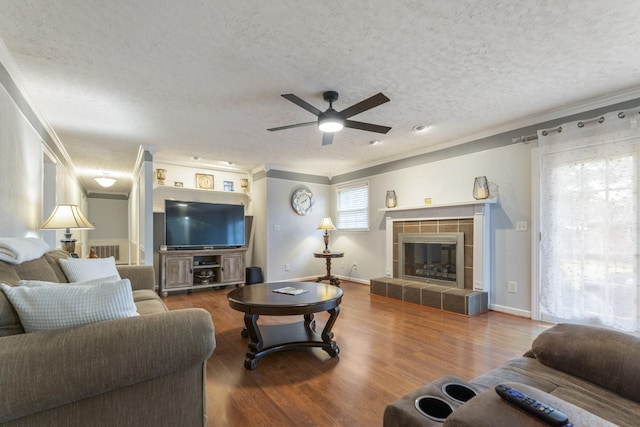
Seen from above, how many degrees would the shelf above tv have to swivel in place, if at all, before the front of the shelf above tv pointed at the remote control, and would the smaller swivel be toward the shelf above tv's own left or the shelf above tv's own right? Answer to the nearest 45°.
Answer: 0° — it already faces it

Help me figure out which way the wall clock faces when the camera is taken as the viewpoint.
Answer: facing the viewer and to the right of the viewer

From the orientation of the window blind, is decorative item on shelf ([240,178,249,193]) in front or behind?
in front

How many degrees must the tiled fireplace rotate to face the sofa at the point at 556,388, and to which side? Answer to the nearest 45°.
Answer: approximately 45° to its left

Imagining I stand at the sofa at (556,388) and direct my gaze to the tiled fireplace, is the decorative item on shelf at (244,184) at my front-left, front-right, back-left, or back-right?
front-left

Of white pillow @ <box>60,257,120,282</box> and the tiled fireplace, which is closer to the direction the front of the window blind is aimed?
the white pillow

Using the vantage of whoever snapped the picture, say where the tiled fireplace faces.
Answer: facing the viewer and to the left of the viewer

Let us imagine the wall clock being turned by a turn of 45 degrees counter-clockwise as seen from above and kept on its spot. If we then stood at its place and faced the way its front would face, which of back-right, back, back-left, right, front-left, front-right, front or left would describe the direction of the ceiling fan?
right

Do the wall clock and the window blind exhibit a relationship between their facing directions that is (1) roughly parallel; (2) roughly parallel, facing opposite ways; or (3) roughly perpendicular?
roughly perpendicular

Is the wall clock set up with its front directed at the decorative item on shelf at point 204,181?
no

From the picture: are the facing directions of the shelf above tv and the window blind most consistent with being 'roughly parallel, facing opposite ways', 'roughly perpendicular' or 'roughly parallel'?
roughly perpendicular

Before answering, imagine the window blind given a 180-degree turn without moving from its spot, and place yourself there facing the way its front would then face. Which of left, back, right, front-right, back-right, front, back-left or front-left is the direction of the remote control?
back-right

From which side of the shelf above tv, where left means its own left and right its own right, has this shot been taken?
front

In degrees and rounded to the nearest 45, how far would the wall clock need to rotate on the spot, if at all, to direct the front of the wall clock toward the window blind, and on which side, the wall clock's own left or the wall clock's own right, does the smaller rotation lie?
approximately 45° to the wall clock's own left

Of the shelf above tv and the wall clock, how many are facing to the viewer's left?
0

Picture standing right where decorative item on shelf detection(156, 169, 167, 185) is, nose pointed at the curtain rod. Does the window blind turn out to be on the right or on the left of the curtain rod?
left

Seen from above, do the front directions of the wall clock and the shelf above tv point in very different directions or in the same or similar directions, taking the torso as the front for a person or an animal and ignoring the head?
same or similar directions

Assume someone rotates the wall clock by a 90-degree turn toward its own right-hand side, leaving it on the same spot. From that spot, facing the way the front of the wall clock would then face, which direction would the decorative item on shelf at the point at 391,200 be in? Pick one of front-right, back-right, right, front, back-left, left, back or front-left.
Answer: left

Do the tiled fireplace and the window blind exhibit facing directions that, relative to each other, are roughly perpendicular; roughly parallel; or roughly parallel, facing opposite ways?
roughly parallel

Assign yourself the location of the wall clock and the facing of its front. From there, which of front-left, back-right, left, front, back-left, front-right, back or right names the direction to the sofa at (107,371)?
front-right

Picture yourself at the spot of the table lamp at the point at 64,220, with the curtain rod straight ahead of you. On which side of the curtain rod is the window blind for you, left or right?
left

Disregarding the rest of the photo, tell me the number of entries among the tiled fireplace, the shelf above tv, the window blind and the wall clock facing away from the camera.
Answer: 0
